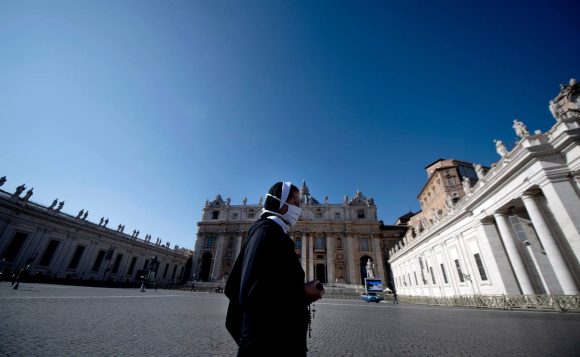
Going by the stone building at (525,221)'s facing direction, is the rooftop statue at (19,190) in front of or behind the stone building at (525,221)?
in front

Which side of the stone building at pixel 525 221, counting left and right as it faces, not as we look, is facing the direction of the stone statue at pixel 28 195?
front

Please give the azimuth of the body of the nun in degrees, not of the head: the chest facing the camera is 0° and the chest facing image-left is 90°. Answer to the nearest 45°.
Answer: approximately 270°

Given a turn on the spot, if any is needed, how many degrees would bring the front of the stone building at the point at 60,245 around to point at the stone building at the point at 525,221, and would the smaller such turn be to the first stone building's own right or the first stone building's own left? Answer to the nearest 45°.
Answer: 0° — it already faces it

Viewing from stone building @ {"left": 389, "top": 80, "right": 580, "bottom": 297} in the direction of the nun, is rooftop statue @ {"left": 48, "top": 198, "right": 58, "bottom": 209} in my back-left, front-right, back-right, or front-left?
front-right

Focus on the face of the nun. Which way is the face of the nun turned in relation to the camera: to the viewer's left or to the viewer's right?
to the viewer's right

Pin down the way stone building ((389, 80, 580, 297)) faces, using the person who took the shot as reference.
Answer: facing the viewer and to the left of the viewer

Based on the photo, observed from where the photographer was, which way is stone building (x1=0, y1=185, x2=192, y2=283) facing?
facing the viewer and to the right of the viewer

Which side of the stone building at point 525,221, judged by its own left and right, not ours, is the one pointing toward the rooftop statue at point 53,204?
front

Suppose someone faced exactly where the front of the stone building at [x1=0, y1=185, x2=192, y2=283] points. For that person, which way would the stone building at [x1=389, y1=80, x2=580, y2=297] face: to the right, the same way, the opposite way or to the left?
the opposite way

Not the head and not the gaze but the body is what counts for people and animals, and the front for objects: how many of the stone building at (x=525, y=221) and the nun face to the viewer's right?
1

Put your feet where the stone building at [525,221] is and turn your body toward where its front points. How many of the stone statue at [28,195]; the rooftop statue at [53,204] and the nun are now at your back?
0

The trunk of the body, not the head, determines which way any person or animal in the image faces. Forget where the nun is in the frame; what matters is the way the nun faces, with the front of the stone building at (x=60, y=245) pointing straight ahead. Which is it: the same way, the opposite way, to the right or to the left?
the same way

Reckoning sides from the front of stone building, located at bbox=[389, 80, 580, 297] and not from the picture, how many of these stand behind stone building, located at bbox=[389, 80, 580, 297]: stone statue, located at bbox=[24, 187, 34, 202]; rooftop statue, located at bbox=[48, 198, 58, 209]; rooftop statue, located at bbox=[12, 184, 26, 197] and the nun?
0
